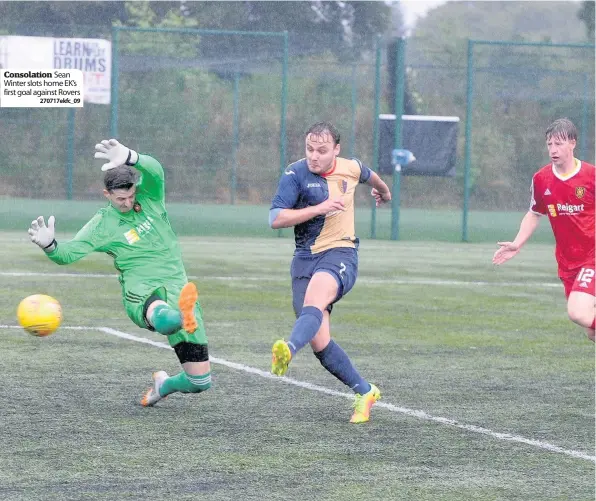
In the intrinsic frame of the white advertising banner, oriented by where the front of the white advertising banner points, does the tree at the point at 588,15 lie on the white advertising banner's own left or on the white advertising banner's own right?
on the white advertising banner's own left

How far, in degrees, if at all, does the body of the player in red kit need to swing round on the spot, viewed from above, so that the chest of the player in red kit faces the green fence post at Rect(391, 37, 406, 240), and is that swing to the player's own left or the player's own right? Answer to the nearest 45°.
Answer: approximately 180°

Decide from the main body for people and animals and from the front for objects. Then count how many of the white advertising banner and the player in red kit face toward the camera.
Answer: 2

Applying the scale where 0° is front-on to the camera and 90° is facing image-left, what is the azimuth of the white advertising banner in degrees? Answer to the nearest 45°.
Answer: approximately 0°

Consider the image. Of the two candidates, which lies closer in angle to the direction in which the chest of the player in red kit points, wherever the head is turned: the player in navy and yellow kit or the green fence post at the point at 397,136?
the player in navy and yellow kit

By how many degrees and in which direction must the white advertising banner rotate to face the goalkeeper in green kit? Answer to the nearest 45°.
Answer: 0° — it already faces them

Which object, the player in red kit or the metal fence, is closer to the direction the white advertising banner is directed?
the player in red kit

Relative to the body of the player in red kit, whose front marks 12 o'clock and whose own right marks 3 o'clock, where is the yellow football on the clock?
The yellow football is roughly at 2 o'clock from the player in red kit.

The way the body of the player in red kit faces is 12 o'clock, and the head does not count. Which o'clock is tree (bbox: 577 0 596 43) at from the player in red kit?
The tree is roughly at 6 o'clock from the player in red kit.

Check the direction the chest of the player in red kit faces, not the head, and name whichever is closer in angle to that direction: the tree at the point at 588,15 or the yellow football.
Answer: the yellow football

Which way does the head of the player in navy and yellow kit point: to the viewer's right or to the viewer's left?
to the viewer's left

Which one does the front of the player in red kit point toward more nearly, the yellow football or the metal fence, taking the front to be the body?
the yellow football
